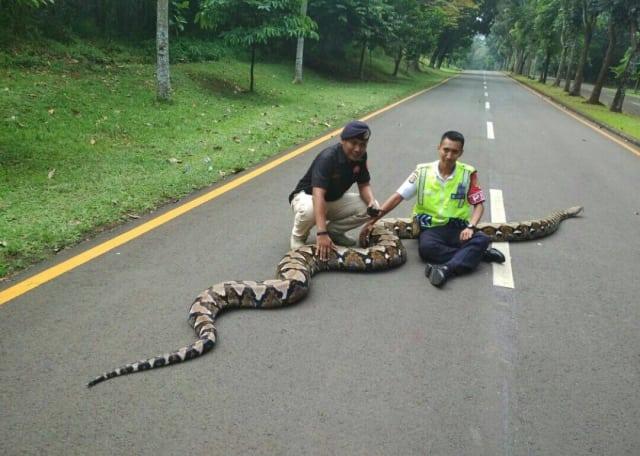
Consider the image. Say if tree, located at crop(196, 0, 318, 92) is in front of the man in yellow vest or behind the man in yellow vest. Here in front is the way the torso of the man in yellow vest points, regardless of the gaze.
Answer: behind

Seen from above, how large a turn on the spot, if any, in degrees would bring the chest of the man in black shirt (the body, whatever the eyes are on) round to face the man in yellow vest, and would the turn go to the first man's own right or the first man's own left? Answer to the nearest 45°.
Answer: approximately 45° to the first man's own left

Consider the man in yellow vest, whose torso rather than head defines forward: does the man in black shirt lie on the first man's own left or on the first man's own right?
on the first man's own right

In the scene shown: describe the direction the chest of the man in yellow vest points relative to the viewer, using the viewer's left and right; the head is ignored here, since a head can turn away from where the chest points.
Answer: facing the viewer

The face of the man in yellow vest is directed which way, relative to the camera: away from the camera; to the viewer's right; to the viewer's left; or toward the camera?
toward the camera

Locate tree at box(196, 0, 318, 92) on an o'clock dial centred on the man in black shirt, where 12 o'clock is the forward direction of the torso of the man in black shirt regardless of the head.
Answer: The tree is roughly at 7 o'clock from the man in black shirt.

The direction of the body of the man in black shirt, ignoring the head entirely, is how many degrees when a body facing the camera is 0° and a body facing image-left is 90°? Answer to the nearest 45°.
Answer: approximately 315°

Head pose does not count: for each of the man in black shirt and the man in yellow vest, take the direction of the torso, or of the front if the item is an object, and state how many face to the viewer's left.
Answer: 0
